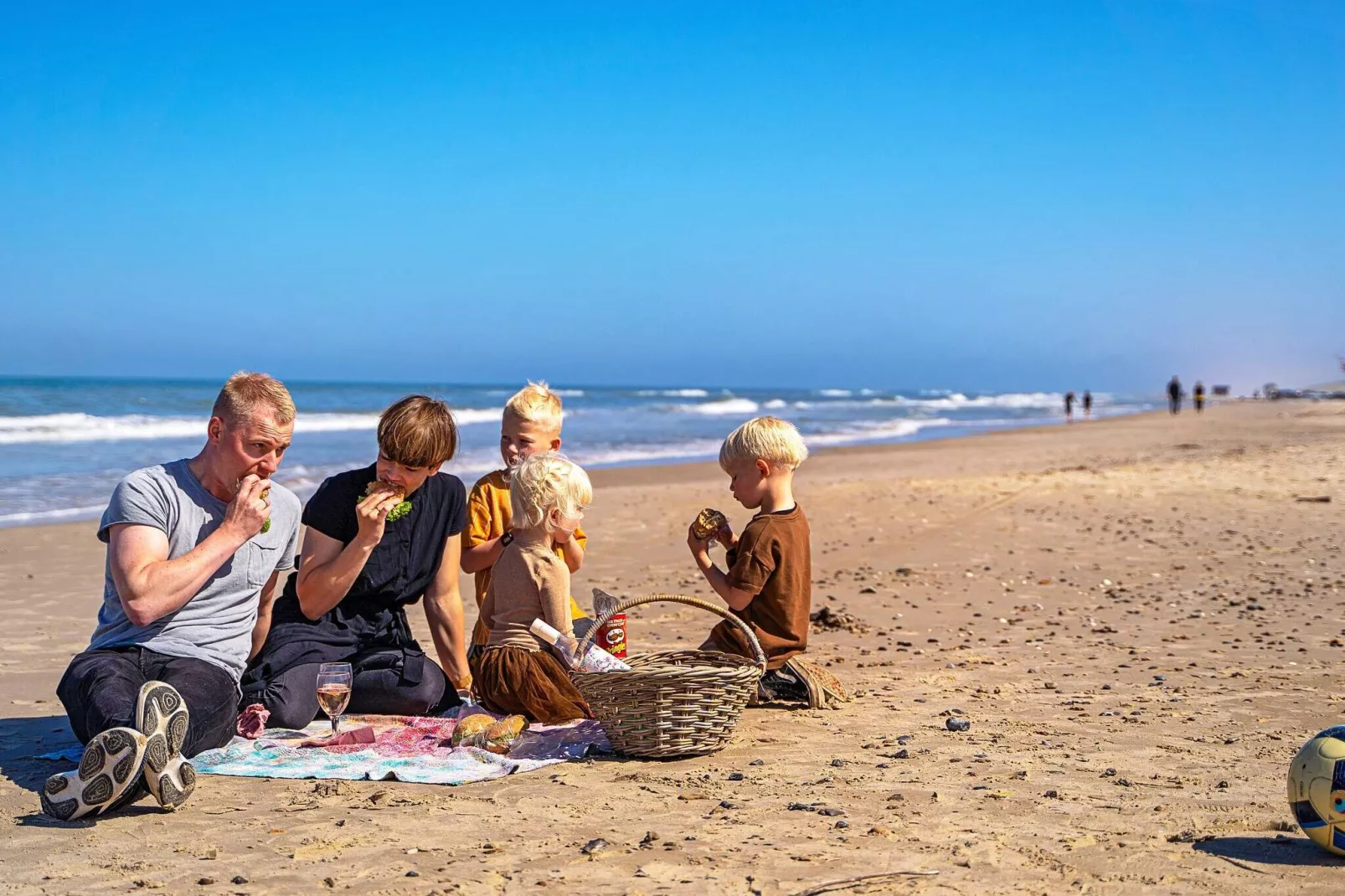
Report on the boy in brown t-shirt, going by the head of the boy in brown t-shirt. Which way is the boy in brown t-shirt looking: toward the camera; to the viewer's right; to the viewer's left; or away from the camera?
to the viewer's left

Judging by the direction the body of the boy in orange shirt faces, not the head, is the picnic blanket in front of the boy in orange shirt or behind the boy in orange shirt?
in front

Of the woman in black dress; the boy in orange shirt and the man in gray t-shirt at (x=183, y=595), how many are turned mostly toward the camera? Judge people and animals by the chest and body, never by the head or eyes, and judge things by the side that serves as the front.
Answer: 3

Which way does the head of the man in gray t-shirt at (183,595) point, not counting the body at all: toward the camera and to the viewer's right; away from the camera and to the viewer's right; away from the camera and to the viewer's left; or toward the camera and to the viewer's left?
toward the camera and to the viewer's right
